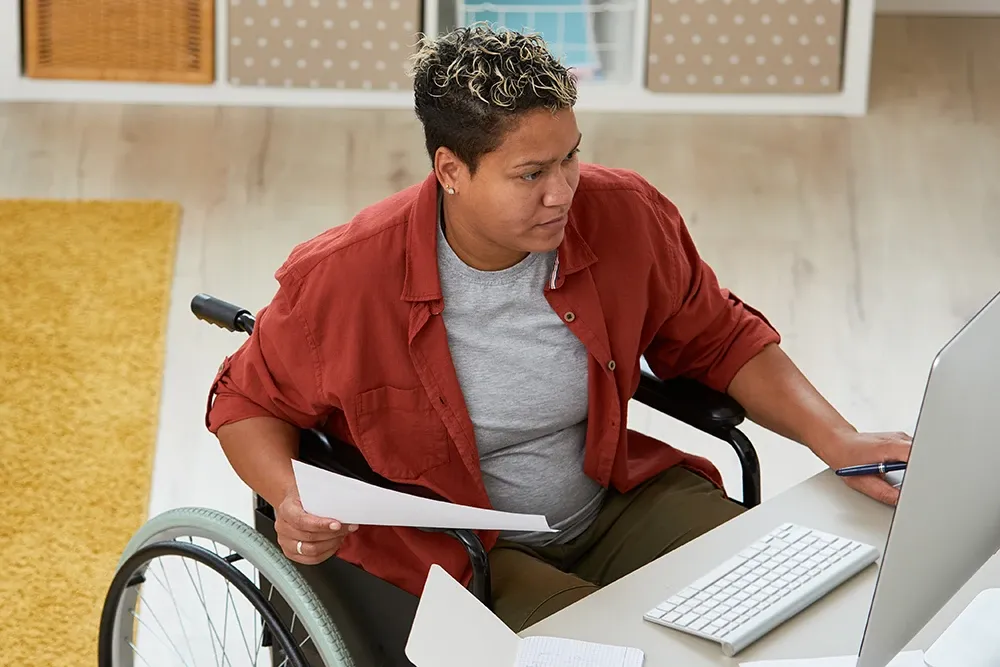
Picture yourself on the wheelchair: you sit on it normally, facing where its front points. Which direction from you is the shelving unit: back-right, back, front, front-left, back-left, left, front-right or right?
back-left

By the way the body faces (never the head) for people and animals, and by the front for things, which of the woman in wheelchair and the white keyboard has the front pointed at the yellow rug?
the white keyboard

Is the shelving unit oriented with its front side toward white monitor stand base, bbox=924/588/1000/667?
yes

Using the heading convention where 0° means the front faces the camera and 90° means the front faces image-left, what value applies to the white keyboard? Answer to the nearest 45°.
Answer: approximately 135°

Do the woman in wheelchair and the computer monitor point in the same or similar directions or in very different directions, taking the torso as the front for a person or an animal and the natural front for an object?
very different directions

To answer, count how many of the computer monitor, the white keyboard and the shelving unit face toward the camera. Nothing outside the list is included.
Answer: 1

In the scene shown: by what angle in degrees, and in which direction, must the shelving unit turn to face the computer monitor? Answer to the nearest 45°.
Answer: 0° — it already faces it

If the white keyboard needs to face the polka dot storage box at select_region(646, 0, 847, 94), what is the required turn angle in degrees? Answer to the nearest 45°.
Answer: approximately 45° to its right

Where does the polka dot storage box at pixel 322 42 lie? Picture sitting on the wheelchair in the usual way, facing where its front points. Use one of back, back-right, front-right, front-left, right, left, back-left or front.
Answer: back-left

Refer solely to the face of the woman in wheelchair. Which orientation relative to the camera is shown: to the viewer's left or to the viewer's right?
to the viewer's right

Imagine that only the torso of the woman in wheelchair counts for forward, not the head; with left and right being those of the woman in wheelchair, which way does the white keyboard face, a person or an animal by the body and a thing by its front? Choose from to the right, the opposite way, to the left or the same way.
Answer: the opposite way
